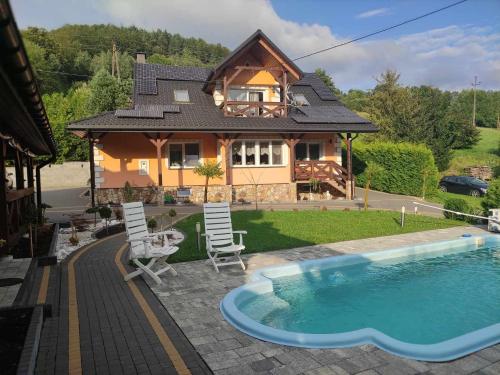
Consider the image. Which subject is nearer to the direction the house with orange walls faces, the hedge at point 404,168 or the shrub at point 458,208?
the shrub

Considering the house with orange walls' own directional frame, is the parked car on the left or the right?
on its left

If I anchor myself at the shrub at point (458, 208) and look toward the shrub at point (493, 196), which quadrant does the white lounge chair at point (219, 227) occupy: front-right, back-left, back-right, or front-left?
back-right

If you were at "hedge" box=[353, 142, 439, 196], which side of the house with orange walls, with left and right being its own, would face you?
left

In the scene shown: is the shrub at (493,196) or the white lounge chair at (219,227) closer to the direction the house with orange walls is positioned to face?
the white lounge chair

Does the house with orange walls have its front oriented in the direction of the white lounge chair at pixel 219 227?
yes

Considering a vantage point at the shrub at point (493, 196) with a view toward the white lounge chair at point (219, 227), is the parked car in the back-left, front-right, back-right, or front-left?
back-right

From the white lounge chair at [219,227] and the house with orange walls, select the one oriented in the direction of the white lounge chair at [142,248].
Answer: the house with orange walls
